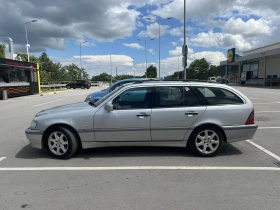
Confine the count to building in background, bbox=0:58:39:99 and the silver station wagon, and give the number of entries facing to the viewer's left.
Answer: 1

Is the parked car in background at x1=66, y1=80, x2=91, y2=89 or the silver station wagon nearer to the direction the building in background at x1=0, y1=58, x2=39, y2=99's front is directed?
the silver station wagon

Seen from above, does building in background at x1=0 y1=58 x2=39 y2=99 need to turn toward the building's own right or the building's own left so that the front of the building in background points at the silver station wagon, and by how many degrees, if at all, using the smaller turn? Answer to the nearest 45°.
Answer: approximately 45° to the building's own right

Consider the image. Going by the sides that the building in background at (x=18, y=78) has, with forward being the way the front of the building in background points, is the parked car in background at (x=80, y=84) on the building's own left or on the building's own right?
on the building's own left

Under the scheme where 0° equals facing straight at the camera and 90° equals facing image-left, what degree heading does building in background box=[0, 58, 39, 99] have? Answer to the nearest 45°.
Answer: approximately 315°

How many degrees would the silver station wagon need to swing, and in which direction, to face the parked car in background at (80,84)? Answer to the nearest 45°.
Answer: approximately 90° to its right

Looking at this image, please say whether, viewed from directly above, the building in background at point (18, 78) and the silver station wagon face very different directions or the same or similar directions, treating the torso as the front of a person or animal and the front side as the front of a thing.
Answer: very different directions

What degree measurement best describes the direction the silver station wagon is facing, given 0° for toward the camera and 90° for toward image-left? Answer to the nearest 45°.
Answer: approximately 90°

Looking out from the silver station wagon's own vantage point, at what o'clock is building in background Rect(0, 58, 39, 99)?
The building in background is roughly at 2 o'clock from the silver station wagon.
